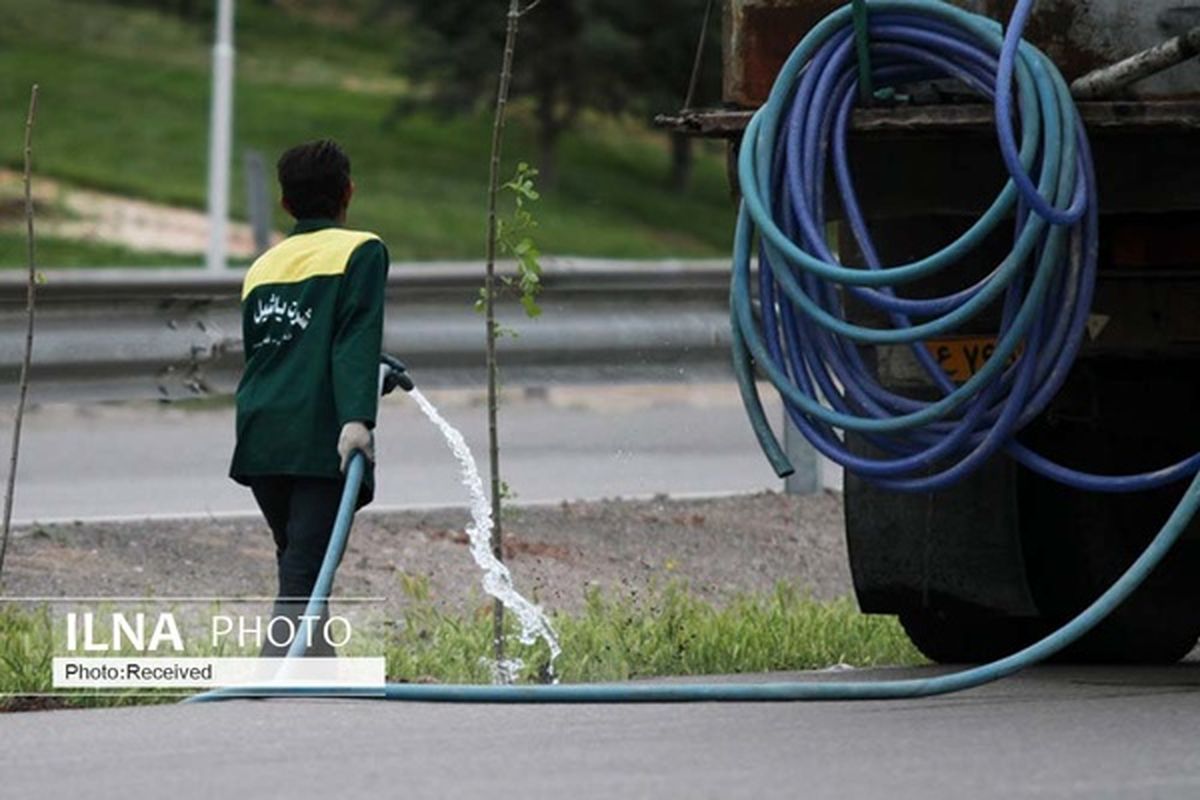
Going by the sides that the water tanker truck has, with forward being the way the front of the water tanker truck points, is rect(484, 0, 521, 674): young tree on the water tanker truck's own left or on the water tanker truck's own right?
on the water tanker truck's own left

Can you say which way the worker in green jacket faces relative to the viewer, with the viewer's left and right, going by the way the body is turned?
facing away from the viewer and to the right of the viewer

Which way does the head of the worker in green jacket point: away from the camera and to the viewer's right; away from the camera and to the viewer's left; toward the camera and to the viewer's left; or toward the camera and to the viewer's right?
away from the camera and to the viewer's right

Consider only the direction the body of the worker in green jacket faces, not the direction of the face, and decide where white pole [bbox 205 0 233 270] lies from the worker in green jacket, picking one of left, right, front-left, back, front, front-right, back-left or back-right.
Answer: front-left

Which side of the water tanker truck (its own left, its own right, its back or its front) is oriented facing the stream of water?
left

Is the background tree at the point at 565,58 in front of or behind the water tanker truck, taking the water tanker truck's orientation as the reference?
in front

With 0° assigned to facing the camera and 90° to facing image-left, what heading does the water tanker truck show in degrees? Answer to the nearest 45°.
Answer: approximately 180°

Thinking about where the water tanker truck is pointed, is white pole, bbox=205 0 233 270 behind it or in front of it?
in front

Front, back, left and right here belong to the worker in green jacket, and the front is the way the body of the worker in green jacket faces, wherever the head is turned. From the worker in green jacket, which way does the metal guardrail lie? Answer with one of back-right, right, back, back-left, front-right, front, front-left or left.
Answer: front-left
